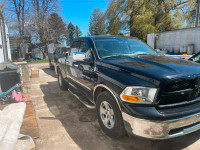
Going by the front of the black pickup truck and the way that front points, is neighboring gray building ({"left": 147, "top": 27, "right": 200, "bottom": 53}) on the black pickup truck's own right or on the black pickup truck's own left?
on the black pickup truck's own left

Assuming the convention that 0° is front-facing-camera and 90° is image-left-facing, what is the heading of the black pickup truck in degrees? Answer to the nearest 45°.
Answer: approximately 315°

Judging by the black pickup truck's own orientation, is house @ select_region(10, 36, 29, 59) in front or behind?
behind
